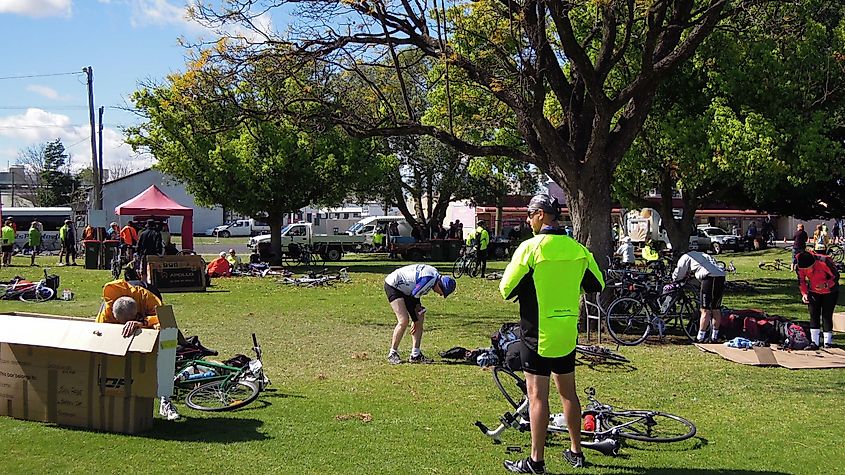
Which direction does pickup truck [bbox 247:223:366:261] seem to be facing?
to the viewer's left

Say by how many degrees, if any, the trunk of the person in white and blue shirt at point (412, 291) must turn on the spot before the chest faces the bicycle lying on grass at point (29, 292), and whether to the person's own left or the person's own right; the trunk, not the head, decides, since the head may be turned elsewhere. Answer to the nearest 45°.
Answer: approximately 135° to the person's own left

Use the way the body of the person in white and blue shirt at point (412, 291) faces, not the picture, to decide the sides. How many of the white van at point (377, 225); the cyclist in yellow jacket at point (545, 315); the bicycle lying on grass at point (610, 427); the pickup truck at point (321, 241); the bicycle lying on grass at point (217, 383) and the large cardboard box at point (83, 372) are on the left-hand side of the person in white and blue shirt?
2

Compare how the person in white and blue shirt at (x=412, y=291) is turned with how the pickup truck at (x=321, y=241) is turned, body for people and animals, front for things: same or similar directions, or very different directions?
very different directions

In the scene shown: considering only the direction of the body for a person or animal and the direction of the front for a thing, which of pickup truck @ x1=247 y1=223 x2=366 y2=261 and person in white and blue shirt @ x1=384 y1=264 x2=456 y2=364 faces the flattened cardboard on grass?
the person in white and blue shirt

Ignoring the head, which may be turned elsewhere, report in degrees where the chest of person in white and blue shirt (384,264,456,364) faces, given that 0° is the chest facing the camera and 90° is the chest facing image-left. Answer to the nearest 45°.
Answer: approximately 270°

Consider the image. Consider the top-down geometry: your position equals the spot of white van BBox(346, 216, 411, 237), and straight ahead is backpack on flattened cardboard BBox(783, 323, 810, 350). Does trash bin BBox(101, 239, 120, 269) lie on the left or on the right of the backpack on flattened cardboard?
right

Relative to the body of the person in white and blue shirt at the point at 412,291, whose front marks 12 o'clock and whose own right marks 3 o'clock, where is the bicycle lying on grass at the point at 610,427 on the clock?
The bicycle lying on grass is roughly at 2 o'clock from the person in white and blue shirt.

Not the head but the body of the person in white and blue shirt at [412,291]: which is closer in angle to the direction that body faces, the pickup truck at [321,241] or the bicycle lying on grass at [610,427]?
the bicycle lying on grass

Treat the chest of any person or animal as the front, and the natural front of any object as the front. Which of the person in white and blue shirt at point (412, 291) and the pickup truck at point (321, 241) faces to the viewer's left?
the pickup truck

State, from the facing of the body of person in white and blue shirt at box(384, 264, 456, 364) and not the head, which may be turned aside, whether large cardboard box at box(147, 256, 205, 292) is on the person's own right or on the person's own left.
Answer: on the person's own left

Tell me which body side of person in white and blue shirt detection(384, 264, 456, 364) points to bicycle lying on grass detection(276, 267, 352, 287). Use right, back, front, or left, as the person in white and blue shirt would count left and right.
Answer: left

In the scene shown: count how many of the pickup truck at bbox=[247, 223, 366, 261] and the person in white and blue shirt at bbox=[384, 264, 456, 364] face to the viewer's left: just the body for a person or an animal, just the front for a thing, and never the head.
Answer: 1
